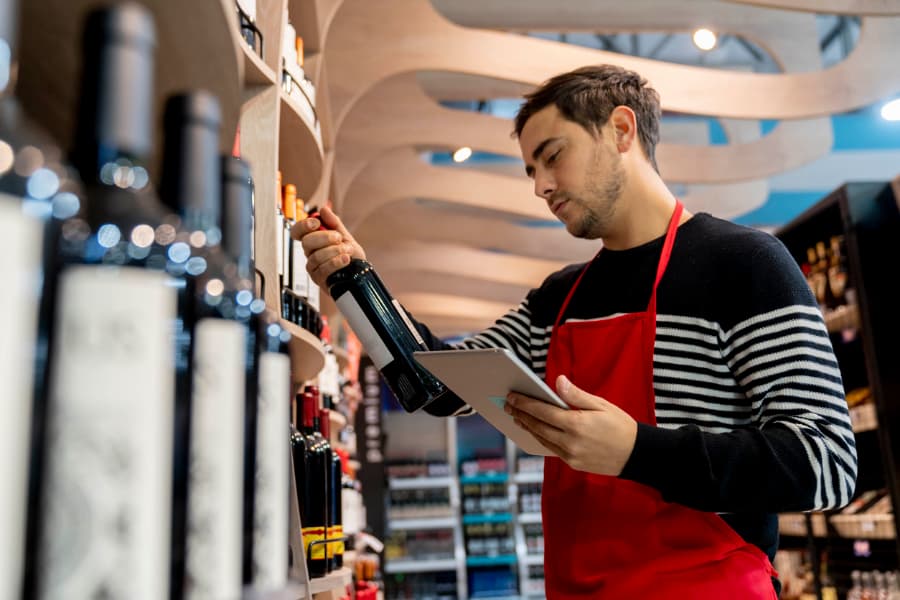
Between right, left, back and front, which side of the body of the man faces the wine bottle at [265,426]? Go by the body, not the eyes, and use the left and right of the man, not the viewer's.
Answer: front

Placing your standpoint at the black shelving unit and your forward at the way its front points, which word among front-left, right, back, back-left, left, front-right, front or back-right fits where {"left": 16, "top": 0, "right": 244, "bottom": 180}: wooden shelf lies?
left

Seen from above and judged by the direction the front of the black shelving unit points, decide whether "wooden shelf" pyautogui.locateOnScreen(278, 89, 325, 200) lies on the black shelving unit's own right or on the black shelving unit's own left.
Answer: on the black shelving unit's own left

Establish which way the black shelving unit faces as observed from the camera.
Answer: facing to the left of the viewer

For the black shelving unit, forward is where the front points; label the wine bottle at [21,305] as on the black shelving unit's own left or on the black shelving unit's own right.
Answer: on the black shelving unit's own left

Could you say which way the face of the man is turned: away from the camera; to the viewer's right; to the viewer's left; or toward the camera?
to the viewer's left

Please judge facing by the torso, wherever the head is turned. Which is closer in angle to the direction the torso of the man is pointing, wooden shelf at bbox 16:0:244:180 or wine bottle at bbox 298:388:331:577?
the wooden shelf

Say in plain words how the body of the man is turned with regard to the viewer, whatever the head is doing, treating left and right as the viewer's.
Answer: facing the viewer and to the left of the viewer

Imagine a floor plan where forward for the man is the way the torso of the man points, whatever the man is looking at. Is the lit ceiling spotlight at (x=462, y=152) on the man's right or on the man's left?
on the man's right

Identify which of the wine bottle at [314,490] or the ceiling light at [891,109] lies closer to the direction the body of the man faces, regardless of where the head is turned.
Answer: the wine bottle

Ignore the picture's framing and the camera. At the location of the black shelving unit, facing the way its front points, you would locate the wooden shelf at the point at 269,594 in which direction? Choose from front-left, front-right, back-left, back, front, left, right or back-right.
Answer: left

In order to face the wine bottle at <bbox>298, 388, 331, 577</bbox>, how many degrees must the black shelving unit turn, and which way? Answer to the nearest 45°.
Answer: approximately 45° to its left

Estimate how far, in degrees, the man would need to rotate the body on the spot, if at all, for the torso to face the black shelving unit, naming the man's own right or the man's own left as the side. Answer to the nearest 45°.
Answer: approximately 180°

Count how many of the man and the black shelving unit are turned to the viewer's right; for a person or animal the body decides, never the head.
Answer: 0
